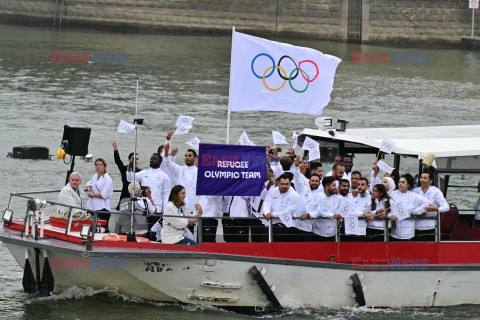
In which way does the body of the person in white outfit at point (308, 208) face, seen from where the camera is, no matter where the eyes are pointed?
toward the camera

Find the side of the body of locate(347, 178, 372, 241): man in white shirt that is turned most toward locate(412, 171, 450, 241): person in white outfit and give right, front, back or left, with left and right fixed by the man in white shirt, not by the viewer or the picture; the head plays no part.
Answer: left

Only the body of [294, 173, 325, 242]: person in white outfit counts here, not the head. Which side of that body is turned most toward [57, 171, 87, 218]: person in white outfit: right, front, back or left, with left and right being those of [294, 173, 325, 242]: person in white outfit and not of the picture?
right

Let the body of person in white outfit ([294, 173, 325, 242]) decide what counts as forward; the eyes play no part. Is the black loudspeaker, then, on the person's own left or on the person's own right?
on the person's own right

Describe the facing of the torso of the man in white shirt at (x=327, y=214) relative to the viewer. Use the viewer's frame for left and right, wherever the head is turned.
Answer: facing the viewer and to the right of the viewer

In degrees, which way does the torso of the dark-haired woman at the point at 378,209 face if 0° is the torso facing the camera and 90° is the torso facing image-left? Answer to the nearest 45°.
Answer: approximately 45°

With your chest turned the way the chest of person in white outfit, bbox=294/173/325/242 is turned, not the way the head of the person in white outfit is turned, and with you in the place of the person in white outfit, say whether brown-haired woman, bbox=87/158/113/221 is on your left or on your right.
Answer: on your right

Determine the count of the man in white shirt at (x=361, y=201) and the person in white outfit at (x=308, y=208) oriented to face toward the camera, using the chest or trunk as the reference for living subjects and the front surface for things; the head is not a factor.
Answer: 2

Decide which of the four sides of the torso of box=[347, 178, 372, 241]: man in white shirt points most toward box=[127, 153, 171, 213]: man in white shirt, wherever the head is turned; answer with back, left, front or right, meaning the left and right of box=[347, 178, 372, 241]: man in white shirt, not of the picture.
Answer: right

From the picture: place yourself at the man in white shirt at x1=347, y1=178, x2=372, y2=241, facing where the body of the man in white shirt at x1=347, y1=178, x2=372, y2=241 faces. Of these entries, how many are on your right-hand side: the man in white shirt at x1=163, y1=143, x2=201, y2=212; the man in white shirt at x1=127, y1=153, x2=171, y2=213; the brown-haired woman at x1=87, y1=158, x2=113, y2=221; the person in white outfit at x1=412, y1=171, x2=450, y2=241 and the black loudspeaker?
4

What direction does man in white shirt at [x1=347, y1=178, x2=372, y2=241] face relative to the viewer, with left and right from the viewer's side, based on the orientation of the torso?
facing the viewer

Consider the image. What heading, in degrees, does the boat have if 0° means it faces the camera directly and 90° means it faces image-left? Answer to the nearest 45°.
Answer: approximately 90°

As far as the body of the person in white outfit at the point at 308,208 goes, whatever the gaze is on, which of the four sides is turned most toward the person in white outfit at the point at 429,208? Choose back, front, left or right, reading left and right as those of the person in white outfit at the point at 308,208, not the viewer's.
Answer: left
